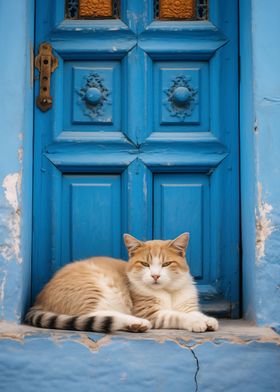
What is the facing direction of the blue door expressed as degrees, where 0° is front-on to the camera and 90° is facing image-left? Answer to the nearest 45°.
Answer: approximately 0°
